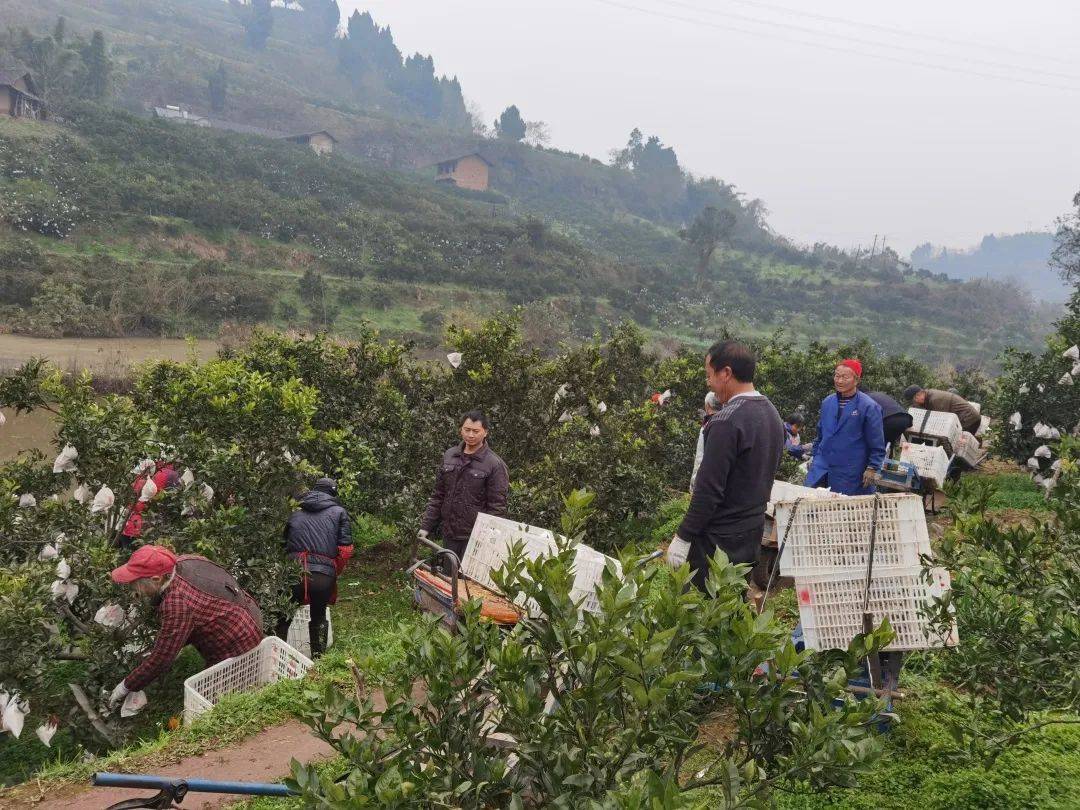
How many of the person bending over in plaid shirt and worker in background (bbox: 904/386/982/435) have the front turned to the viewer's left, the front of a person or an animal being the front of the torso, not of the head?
2

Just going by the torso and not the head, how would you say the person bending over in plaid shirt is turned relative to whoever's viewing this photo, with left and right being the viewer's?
facing to the left of the viewer

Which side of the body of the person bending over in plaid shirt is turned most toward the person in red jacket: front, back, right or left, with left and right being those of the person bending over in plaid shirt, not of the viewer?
right

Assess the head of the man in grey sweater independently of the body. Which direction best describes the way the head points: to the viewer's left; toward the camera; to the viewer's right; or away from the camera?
to the viewer's left

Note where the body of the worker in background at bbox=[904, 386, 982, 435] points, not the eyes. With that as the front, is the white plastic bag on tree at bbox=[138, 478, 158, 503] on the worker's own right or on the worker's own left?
on the worker's own left

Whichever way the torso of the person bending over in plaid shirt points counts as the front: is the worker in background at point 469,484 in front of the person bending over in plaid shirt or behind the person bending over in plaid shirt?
behind

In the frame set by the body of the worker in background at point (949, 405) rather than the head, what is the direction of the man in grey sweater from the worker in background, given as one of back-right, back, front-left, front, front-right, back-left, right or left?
left

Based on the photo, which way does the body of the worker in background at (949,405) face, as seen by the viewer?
to the viewer's left
